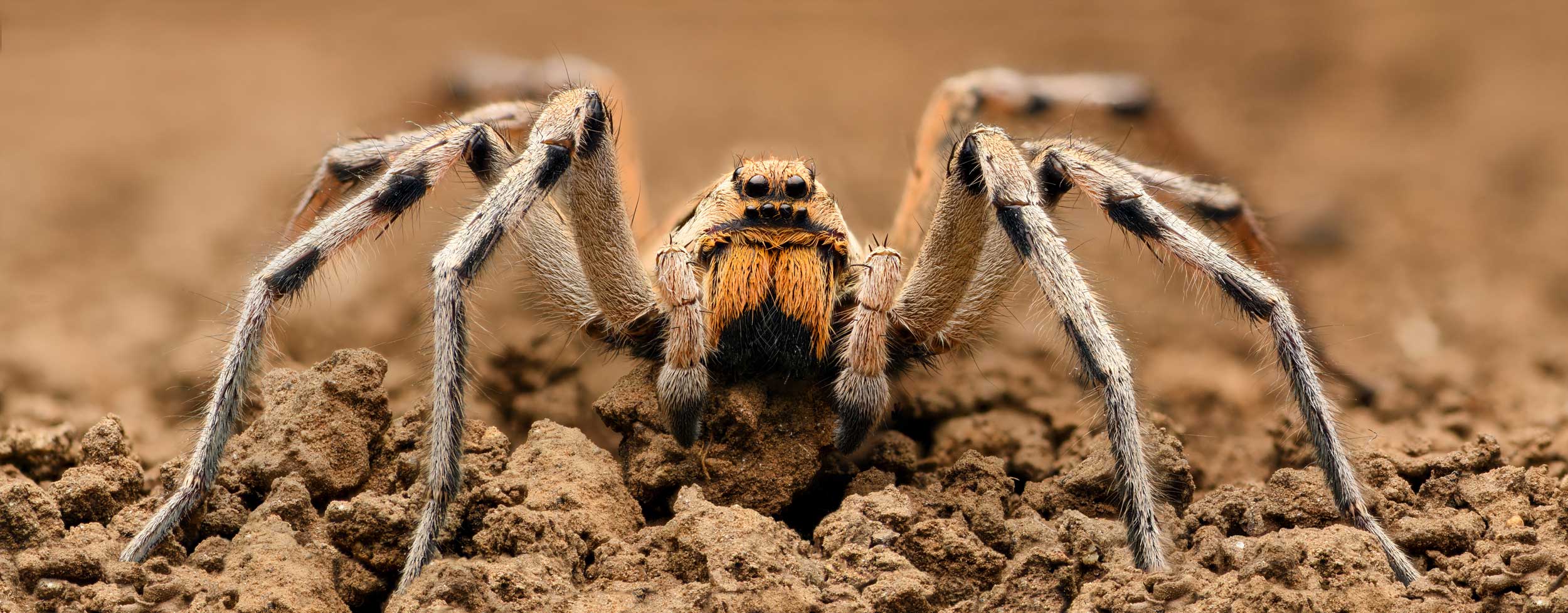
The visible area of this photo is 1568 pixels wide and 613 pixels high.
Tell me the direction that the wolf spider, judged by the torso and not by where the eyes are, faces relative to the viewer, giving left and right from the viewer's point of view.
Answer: facing the viewer
